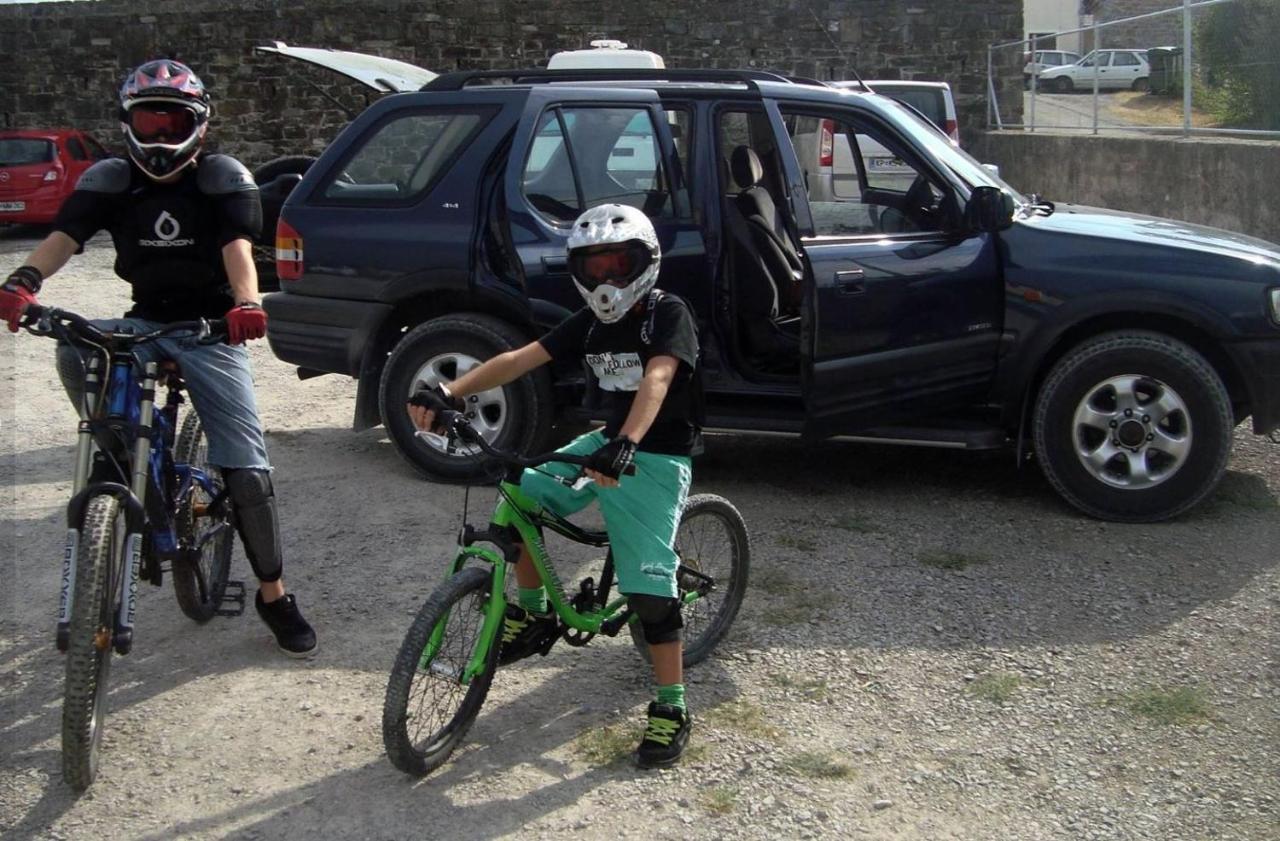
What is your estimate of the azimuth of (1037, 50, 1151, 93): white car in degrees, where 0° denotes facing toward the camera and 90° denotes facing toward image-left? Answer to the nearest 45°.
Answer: approximately 90°

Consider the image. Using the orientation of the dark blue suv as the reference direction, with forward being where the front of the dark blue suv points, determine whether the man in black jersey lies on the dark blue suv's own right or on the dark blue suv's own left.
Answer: on the dark blue suv's own right

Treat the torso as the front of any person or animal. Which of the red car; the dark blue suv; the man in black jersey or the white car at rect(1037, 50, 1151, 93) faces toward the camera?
the man in black jersey

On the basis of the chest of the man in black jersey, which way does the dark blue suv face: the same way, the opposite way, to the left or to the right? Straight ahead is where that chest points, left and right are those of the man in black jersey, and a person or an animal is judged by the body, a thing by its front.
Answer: to the left

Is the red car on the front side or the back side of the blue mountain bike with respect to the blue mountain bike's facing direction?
on the back side

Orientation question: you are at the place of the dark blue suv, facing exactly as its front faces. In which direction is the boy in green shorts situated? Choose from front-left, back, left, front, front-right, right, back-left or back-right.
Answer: right

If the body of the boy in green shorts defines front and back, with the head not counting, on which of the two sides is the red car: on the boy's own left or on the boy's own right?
on the boy's own right

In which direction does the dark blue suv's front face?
to the viewer's right

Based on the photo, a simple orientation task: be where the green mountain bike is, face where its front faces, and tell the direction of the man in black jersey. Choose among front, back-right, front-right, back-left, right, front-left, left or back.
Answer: right

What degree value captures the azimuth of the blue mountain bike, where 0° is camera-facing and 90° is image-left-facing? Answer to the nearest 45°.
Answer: approximately 0°

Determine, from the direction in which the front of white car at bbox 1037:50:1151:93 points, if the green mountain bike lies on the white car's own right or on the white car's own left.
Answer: on the white car's own left

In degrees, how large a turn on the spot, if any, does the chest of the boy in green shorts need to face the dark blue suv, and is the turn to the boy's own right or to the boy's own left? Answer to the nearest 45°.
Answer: approximately 135° to the boy's own right
